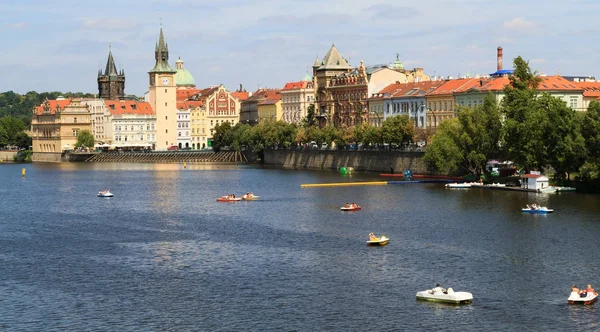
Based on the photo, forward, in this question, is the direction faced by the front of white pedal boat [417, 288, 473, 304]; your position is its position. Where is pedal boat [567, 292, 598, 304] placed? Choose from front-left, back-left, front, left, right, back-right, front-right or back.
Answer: front

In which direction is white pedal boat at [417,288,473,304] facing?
to the viewer's right
